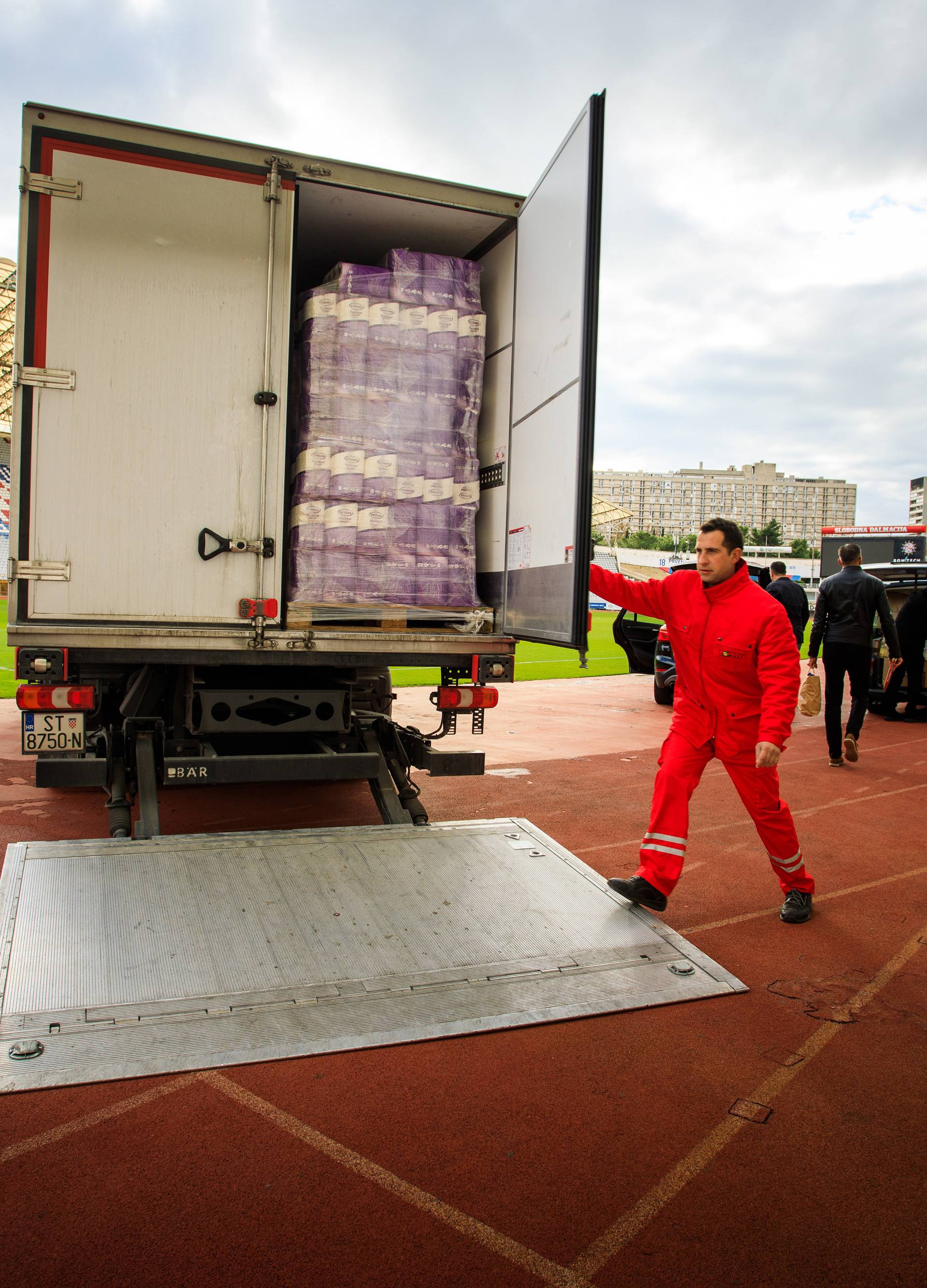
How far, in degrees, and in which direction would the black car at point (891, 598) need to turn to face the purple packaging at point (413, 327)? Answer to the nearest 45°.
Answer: approximately 180°

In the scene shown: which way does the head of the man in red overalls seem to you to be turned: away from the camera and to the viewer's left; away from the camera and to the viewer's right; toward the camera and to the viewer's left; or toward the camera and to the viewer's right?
toward the camera and to the viewer's left

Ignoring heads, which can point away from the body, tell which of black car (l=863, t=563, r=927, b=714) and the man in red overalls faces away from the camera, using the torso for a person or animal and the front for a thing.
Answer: the black car

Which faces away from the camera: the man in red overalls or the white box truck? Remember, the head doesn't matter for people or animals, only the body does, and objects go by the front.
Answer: the white box truck

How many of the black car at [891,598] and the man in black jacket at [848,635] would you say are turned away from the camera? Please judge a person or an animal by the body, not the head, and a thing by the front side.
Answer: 2

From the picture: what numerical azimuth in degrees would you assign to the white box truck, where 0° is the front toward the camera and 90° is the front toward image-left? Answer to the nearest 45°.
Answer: approximately 180°

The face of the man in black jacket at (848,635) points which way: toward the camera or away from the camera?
away from the camera

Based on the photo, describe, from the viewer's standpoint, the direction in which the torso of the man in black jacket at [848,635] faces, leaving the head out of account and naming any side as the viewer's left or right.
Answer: facing away from the viewer

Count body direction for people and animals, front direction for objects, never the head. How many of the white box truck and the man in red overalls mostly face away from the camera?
1

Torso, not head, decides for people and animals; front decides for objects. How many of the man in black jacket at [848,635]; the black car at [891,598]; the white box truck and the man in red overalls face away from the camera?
3

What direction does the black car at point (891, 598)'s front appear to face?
away from the camera
